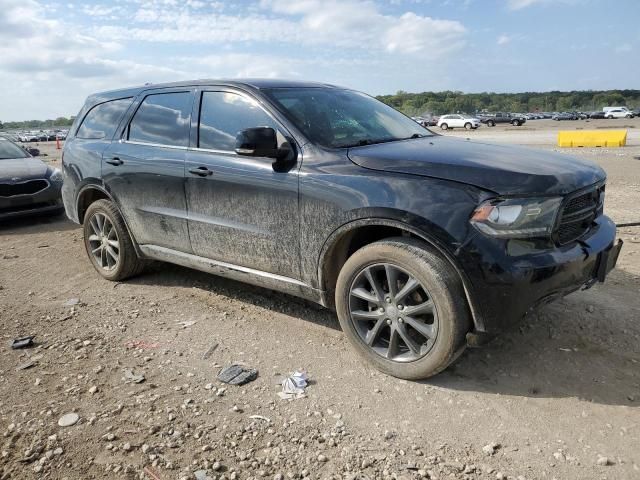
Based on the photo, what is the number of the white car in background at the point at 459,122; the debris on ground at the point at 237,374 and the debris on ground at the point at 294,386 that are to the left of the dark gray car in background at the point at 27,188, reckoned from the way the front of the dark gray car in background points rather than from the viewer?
1

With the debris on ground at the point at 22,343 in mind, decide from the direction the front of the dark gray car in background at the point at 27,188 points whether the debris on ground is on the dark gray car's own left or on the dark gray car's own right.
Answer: on the dark gray car's own right

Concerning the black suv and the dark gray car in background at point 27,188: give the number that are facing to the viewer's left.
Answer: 0

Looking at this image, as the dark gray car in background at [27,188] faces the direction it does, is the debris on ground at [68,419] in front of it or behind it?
in front

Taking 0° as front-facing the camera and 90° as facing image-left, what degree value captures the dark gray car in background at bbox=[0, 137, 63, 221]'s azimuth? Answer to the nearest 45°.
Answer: approximately 315°

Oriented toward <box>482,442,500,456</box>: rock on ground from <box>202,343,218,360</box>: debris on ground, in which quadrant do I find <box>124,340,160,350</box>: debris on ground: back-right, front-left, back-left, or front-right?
back-right

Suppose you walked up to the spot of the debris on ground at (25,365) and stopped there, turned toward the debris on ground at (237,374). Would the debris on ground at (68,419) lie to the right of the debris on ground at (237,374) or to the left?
right

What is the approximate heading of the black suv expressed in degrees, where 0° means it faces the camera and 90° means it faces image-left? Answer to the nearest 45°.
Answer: approximately 315°

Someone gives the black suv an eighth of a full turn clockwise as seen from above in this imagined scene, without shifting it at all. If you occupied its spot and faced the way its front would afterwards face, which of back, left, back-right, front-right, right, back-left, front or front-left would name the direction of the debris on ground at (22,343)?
right

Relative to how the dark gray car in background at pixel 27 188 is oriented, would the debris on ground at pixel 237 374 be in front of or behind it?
in front
